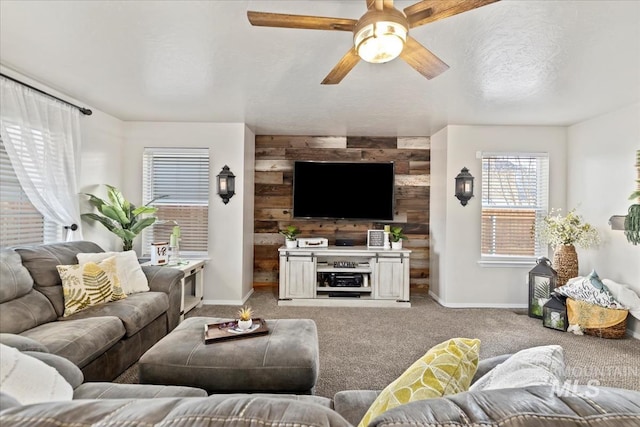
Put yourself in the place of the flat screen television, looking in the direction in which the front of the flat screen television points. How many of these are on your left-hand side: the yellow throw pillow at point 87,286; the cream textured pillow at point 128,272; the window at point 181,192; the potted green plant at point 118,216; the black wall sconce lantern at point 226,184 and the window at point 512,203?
1

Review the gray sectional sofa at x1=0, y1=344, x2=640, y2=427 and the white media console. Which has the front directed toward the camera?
the white media console

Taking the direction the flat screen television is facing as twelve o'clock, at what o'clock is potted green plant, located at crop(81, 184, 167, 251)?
The potted green plant is roughly at 2 o'clock from the flat screen television.

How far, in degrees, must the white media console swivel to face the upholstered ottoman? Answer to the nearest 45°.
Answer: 0° — it already faces it

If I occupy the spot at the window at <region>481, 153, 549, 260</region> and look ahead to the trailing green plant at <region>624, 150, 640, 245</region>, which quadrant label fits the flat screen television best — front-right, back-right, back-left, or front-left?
back-right

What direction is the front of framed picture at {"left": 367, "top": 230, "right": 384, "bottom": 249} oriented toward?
toward the camera

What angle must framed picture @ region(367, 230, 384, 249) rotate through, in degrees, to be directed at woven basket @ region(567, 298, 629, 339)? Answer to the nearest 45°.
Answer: approximately 45° to its left

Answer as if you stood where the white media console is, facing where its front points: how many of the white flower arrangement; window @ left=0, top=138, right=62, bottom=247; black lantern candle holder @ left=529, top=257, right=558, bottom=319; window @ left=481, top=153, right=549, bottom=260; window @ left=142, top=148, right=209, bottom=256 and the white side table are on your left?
3

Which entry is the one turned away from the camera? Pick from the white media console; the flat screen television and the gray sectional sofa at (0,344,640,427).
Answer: the gray sectional sofa

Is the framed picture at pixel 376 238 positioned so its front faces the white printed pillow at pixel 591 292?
no

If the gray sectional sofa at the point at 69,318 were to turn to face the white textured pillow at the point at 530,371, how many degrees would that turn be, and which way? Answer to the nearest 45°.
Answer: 0° — it already faces it

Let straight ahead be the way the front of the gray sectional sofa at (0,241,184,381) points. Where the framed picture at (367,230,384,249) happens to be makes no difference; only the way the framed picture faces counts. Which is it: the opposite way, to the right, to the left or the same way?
to the right

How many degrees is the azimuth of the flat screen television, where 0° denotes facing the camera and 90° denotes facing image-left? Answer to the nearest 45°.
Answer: approximately 0°

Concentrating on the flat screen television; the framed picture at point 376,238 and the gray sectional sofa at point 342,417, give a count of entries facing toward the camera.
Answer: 2

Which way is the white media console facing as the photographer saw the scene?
facing the viewer

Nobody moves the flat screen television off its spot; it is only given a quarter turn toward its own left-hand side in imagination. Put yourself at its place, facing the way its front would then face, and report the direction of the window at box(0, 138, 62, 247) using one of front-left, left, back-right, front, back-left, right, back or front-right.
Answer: back-right

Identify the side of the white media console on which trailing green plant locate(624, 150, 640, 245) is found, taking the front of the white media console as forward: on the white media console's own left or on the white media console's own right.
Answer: on the white media console's own left

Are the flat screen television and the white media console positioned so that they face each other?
no

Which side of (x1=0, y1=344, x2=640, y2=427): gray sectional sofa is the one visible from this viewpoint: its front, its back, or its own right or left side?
back

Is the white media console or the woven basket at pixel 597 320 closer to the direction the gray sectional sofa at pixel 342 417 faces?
the white media console

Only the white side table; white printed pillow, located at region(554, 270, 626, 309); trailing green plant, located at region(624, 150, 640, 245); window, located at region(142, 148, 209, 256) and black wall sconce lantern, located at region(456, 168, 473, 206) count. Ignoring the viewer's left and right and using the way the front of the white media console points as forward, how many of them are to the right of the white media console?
2

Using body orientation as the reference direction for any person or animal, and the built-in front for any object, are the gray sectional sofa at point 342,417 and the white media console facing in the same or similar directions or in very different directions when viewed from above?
very different directions

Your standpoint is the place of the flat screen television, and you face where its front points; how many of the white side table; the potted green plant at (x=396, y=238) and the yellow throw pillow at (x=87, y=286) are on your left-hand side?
1
